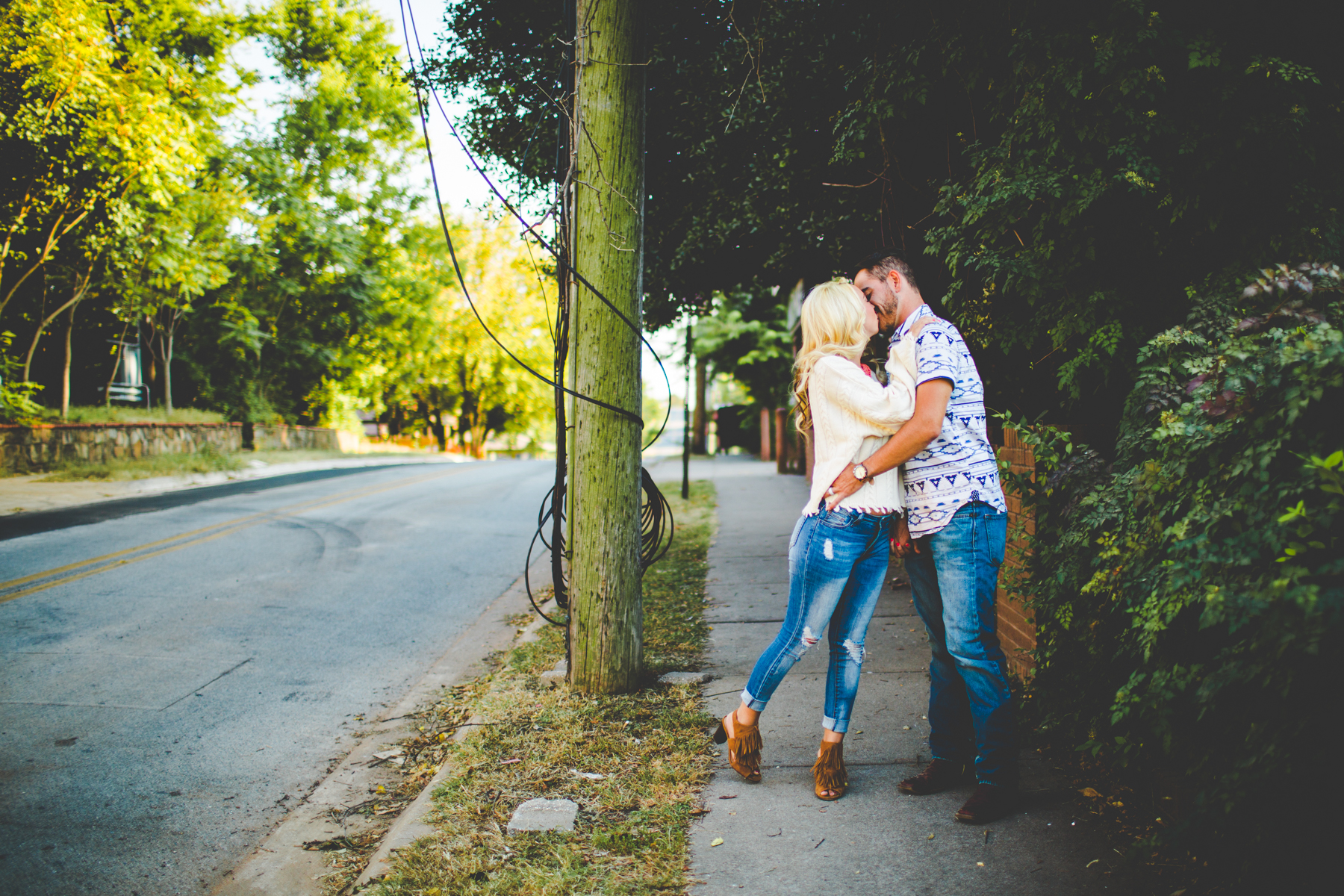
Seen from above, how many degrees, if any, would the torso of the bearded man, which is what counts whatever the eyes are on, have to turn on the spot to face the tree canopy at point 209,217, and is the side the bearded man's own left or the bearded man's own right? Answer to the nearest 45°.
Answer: approximately 45° to the bearded man's own right

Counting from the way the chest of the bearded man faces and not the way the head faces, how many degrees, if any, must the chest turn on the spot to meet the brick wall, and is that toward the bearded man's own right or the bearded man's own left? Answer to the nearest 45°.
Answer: approximately 90° to the bearded man's own right

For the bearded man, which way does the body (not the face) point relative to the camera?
to the viewer's left

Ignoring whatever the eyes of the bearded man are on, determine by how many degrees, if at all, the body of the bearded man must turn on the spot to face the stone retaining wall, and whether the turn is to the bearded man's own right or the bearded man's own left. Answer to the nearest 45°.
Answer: approximately 45° to the bearded man's own right

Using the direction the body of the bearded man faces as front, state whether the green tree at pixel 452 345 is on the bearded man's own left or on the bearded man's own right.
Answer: on the bearded man's own right

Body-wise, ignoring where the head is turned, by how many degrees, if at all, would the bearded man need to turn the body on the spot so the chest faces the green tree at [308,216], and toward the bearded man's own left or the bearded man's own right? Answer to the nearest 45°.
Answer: approximately 45° to the bearded man's own right

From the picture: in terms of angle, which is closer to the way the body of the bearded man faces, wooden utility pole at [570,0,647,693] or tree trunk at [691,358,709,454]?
the wooden utility pole

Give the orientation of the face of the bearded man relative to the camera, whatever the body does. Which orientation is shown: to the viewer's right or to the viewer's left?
to the viewer's left
